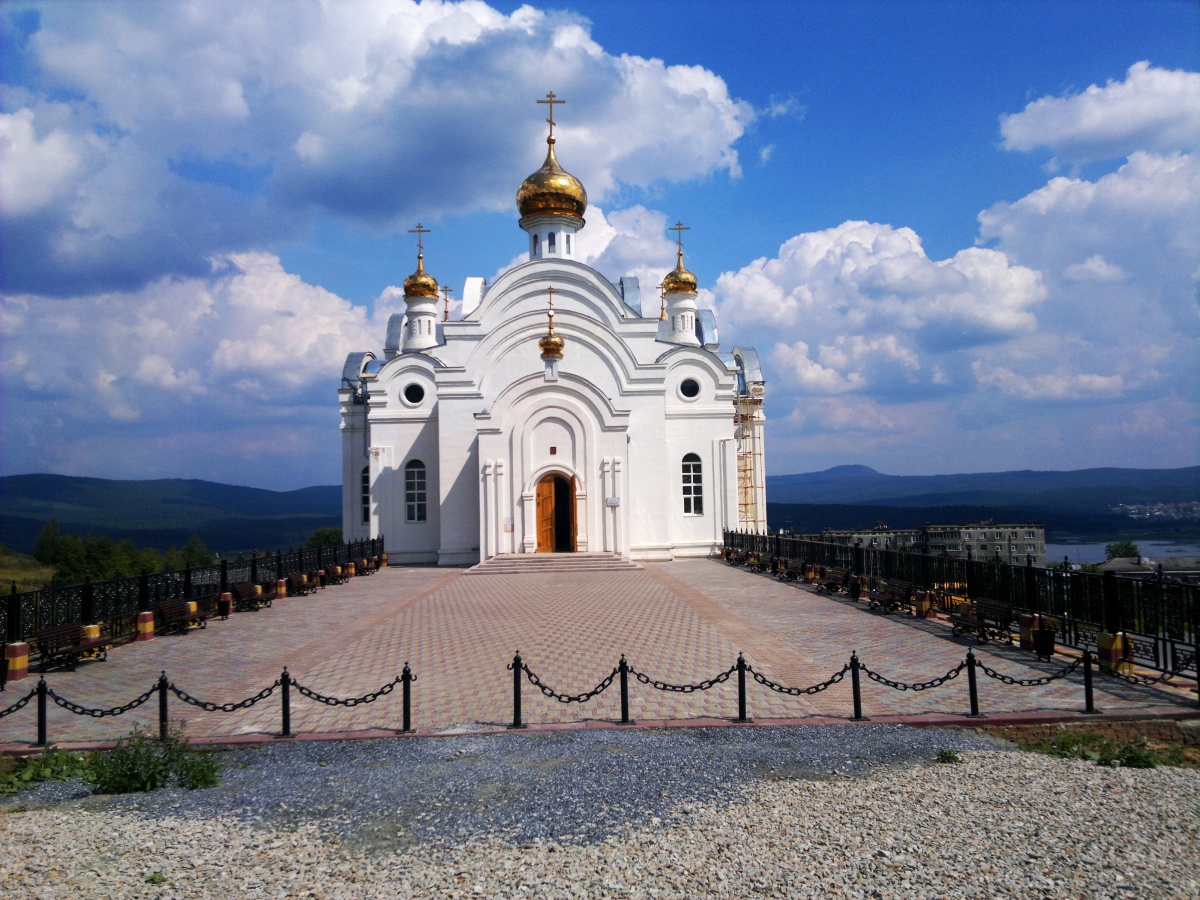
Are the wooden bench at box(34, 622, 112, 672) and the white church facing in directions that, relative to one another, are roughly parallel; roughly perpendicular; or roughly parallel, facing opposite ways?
roughly perpendicular

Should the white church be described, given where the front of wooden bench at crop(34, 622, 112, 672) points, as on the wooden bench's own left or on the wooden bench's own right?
on the wooden bench's own left

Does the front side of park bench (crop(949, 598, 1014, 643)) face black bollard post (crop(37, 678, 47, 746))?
yes

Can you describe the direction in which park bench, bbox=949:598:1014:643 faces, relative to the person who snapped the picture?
facing the viewer and to the left of the viewer

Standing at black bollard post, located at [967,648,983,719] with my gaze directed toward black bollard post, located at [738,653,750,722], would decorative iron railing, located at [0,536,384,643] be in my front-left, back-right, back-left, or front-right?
front-right

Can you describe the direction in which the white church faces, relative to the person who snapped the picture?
facing the viewer

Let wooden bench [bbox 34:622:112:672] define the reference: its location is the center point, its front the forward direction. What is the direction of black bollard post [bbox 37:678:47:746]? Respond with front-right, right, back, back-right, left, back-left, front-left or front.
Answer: front-right

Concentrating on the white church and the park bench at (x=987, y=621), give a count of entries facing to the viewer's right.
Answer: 0

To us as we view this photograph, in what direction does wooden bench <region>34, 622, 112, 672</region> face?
facing the viewer and to the right of the viewer

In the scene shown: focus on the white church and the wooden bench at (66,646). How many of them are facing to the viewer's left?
0

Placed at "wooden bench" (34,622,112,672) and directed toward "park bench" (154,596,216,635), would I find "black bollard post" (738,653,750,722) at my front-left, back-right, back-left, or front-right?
back-right

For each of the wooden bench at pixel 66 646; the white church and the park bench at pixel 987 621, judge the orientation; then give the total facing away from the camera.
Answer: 0

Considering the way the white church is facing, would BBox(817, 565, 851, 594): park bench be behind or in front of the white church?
in front

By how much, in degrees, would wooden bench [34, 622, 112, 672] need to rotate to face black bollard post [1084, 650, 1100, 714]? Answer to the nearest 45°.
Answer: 0° — it already faces it

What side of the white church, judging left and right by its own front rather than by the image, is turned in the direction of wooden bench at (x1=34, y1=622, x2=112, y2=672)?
front

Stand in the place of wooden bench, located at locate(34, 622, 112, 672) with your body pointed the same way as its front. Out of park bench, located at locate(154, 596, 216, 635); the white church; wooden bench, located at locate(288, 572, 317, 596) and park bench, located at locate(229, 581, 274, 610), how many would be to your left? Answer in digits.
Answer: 4

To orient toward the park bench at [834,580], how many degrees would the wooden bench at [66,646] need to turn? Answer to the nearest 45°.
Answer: approximately 45° to its left

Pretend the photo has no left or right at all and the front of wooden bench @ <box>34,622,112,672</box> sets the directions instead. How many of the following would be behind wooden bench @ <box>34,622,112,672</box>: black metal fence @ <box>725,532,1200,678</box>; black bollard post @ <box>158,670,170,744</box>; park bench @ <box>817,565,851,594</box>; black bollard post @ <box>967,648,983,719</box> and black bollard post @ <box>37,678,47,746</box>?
0

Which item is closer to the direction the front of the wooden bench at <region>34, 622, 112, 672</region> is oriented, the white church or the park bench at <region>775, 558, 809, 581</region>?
the park bench

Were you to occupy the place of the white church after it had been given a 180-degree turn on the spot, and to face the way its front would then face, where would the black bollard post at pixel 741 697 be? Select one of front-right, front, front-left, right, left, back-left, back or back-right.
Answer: back

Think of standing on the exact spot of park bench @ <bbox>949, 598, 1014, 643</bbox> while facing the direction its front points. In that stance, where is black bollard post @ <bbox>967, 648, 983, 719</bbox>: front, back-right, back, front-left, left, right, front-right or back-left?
front-left
